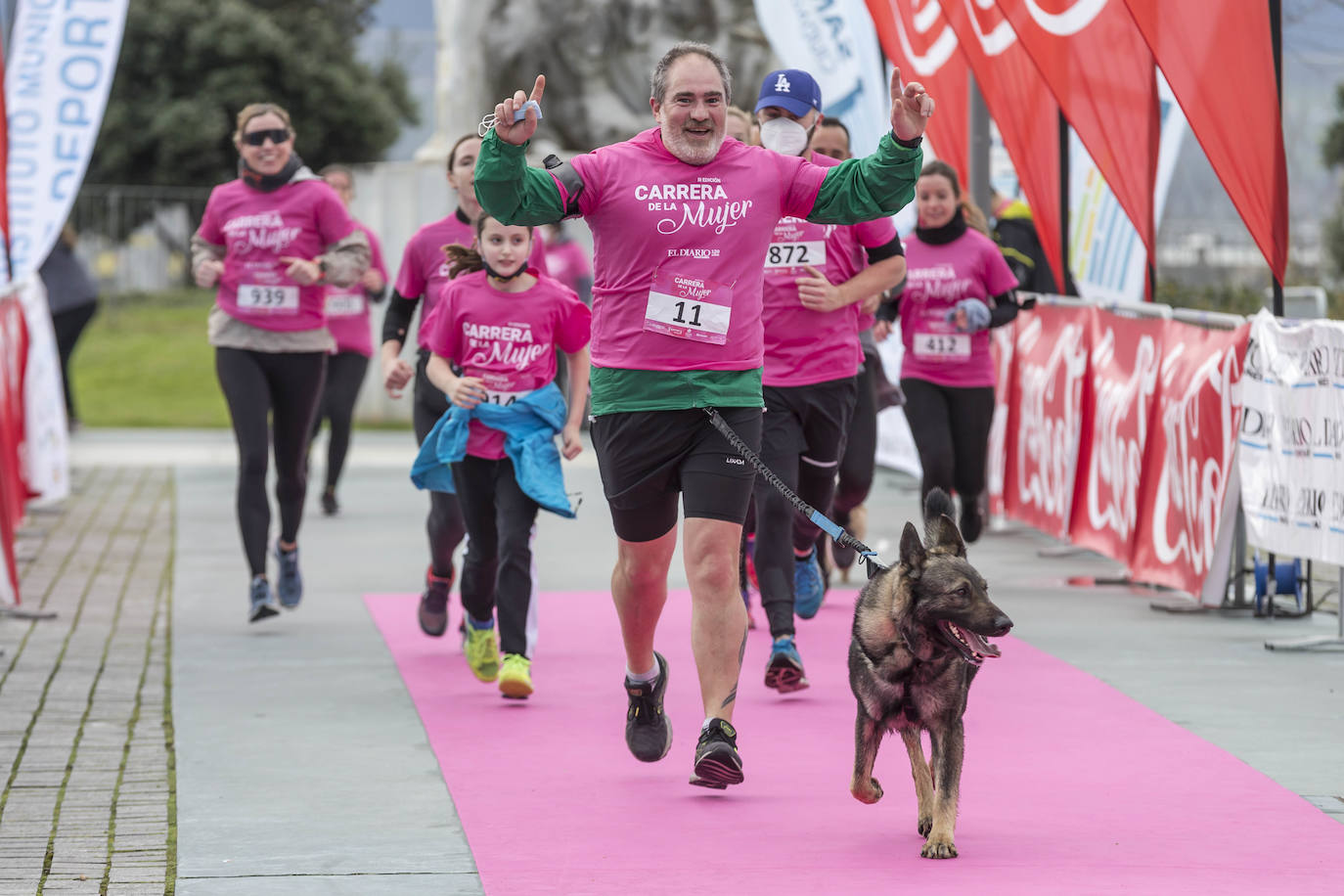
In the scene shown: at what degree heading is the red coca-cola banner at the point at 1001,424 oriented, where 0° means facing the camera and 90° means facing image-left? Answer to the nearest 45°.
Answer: approximately 45°

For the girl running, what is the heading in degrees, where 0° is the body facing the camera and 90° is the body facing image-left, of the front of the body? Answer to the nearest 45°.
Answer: approximately 0°

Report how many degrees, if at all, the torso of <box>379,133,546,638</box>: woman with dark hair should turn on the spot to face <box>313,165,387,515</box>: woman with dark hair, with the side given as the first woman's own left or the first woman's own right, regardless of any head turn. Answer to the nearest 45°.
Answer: approximately 180°

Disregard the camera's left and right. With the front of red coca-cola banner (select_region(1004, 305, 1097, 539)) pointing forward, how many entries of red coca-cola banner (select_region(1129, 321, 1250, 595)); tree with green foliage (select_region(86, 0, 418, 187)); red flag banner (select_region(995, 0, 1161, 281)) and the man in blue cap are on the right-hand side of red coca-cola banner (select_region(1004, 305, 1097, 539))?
1

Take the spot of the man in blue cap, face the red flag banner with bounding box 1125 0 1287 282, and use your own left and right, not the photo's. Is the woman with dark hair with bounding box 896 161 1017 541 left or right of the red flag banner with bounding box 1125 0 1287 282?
left

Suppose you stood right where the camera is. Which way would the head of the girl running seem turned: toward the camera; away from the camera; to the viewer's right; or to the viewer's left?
toward the camera

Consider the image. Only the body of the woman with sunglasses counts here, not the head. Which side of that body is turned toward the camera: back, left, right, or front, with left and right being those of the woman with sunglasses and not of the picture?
front

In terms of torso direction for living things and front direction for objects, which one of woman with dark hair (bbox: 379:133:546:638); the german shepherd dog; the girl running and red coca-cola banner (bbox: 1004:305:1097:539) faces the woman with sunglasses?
the red coca-cola banner

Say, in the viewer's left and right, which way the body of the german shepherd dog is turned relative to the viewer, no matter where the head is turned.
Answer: facing the viewer

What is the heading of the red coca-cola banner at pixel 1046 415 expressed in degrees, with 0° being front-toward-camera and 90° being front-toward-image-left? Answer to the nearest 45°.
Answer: approximately 45°

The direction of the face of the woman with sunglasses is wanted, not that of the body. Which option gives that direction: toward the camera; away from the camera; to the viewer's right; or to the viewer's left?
toward the camera

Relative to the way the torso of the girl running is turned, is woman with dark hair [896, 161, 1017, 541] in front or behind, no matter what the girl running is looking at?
behind

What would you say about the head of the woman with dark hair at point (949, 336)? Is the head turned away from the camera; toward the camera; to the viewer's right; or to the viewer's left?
toward the camera
